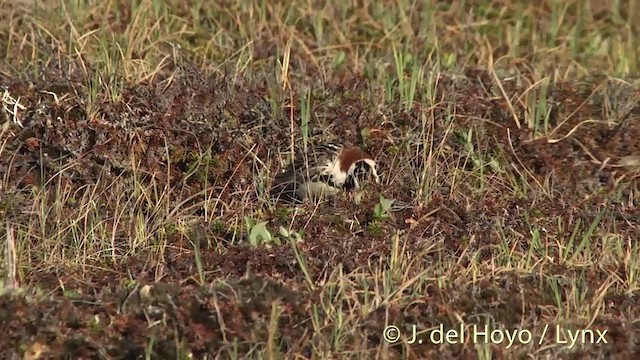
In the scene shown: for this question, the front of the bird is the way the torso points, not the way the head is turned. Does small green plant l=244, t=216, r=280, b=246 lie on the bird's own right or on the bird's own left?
on the bird's own right

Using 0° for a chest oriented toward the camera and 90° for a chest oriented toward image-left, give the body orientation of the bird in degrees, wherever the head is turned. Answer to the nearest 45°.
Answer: approximately 270°
